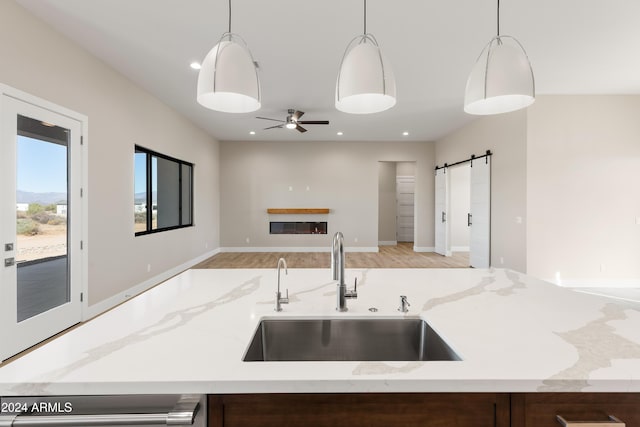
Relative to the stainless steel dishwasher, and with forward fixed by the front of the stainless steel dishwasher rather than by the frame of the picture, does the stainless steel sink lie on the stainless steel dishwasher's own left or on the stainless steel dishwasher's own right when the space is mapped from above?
on the stainless steel dishwasher's own left

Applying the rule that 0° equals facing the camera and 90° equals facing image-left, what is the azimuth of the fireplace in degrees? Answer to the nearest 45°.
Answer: approximately 0°

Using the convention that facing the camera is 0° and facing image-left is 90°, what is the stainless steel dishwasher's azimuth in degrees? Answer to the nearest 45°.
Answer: approximately 0°

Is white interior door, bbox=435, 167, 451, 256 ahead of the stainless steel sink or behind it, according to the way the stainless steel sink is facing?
behind

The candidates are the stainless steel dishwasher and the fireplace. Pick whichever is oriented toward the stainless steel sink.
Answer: the fireplace

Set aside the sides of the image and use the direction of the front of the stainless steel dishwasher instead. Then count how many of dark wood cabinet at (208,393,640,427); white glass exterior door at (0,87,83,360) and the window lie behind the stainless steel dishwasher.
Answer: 2

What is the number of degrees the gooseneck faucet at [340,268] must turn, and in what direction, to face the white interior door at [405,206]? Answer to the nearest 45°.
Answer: approximately 180°

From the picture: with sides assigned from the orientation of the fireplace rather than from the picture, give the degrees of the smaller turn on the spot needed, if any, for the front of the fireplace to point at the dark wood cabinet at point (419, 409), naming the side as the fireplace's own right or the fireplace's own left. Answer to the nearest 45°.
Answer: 0° — it already faces it
